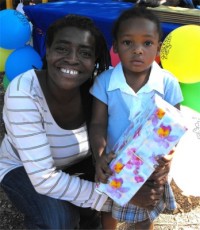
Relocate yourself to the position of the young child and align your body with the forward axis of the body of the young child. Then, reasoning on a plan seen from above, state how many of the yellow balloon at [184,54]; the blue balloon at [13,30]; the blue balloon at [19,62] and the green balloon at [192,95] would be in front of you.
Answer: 0

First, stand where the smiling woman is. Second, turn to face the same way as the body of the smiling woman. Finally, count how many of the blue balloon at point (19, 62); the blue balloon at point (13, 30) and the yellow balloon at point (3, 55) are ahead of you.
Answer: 0

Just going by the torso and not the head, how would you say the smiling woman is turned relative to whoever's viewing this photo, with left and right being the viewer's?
facing the viewer and to the right of the viewer

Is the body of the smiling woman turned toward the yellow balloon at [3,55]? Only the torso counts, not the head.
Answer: no

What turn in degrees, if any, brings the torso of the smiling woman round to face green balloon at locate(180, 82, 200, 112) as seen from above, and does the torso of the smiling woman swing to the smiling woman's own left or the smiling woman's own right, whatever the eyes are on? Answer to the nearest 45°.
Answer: approximately 90° to the smiling woman's own left

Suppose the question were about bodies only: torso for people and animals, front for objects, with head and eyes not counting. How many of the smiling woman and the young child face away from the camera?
0

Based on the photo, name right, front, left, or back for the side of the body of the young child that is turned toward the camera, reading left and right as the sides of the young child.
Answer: front

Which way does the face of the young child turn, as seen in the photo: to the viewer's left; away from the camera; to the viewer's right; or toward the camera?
toward the camera

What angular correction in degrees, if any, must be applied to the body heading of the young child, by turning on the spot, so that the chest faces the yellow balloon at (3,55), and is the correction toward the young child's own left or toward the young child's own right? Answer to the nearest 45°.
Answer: approximately 135° to the young child's own right

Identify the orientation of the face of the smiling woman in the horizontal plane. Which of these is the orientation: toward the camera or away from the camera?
toward the camera

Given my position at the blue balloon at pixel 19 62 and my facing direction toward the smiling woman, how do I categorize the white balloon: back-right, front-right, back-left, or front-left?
front-left

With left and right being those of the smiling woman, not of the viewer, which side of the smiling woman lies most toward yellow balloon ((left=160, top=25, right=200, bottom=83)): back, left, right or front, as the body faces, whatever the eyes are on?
left
